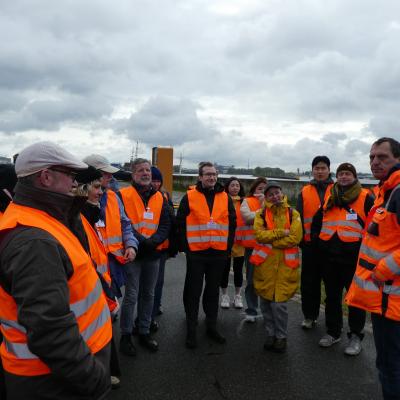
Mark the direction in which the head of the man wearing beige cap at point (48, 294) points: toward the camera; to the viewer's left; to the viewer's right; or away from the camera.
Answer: to the viewer's right

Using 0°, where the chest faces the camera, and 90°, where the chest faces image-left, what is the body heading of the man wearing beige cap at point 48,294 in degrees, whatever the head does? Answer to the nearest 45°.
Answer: approximately 270°

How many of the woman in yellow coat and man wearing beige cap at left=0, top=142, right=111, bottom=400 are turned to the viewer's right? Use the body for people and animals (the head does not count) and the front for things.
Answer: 1

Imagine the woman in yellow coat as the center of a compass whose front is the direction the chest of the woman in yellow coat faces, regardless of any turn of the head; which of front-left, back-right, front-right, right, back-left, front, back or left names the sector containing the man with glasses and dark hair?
right

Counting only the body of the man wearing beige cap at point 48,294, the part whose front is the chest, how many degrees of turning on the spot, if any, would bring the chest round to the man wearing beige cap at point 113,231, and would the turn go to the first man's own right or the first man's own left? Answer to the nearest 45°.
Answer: approximately 90° to the first man's own left

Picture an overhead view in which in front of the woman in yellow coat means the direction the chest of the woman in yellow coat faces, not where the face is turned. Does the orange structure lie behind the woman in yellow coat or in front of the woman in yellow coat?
behind

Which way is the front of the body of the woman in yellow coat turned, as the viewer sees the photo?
toward the camera

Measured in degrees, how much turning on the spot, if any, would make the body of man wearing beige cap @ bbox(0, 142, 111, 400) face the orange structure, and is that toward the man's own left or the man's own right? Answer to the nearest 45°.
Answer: approximately 90° to the man's own left

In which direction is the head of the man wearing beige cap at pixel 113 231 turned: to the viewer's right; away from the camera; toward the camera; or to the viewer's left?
to the viewer's right
